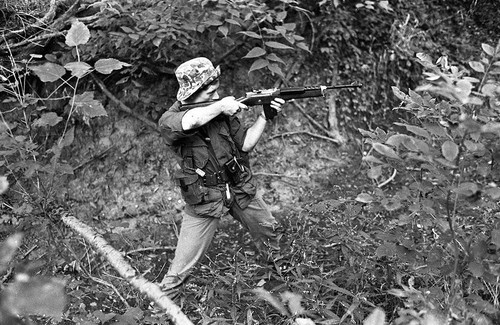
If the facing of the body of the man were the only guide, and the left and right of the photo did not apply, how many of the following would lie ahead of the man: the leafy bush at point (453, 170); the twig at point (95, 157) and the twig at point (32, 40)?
1

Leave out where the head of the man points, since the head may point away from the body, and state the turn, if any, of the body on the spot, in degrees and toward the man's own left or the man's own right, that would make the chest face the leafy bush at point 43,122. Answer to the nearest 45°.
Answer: approximately 180°

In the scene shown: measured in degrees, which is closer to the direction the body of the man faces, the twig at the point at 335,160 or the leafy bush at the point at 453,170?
the leafy bush

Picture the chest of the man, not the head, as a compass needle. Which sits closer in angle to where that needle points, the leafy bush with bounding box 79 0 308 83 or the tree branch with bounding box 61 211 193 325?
the tree branch

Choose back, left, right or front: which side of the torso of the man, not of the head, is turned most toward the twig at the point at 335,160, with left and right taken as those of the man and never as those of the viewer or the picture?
left

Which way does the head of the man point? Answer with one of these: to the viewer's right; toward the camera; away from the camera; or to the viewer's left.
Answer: to the viewer's right

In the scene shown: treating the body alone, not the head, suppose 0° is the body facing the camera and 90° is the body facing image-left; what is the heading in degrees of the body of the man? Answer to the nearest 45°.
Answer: approximately 315°

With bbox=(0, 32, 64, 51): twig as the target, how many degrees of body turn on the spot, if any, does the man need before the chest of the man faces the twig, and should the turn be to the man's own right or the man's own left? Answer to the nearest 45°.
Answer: approximately 180°

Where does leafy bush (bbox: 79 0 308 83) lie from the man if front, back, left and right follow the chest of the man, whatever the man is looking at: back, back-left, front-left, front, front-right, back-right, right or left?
back-left

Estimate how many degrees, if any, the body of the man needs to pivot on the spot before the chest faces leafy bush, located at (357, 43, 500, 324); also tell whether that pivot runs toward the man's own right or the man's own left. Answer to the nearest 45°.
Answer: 0° — they already face it
